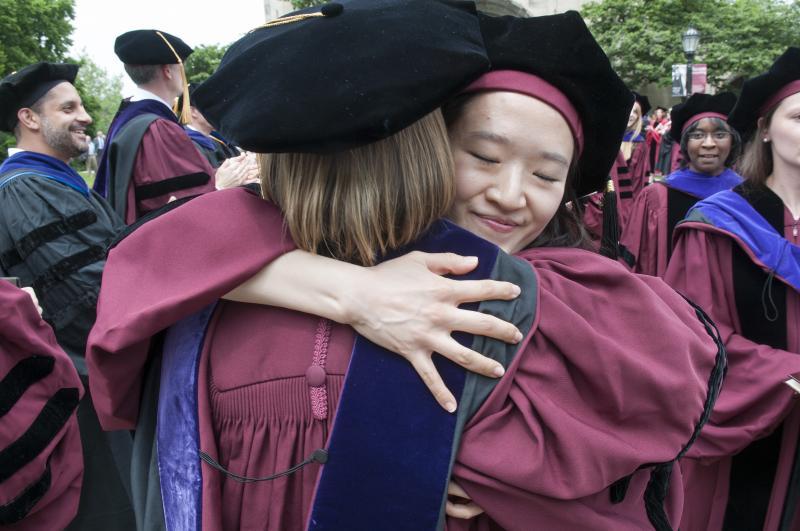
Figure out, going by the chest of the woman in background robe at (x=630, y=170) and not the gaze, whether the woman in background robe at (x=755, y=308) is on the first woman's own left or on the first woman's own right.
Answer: on the first woman's own left

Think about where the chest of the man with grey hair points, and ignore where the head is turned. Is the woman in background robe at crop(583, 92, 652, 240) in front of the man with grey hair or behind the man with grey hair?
in front

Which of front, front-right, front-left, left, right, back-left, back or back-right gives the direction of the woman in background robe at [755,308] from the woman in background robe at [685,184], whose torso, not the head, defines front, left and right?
front

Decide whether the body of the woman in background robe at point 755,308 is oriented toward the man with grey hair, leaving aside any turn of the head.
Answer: no

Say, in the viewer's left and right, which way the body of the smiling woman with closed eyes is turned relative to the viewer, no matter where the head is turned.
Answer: facing the viewer and to the left of the viewer

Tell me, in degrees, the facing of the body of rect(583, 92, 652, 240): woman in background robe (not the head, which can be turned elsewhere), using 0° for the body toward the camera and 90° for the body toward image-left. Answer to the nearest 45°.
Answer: approximately 45°

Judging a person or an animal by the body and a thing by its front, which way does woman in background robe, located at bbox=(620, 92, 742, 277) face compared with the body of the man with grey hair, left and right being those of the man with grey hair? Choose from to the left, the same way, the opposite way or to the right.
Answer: the opposite way

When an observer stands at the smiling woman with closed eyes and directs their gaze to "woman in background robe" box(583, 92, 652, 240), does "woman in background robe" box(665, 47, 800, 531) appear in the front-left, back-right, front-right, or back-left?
front-right

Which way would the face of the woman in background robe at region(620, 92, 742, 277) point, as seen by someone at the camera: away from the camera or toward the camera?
toward the camera

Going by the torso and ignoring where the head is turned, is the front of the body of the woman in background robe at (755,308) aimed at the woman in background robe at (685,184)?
no

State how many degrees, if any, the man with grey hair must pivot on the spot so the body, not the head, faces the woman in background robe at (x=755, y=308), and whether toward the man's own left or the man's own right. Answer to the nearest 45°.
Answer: approximately 90° to the man's own right

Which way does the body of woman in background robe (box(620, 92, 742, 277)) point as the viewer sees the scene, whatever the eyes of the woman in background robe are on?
toward the camera

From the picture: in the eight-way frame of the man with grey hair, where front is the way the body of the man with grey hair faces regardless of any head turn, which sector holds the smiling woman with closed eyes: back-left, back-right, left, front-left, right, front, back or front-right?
back-right

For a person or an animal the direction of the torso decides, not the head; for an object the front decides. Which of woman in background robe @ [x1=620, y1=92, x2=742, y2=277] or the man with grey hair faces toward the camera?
the woman in background robe

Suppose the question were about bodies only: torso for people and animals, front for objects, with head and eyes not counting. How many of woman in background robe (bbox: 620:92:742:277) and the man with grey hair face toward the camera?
1

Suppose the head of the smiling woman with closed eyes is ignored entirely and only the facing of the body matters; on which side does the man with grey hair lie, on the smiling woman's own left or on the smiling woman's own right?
on the smiling woman's own right

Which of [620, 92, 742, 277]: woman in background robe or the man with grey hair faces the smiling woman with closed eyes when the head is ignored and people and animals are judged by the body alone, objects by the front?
the woman in background robe

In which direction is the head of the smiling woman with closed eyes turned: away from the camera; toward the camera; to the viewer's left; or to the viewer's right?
toward the camera

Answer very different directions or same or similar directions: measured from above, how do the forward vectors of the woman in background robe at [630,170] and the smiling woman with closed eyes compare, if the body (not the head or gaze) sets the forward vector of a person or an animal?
same or similar directions

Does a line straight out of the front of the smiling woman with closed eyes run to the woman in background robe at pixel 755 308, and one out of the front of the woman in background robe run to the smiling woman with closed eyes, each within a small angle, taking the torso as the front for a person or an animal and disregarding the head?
no
